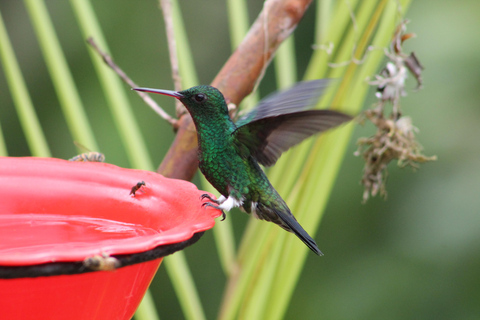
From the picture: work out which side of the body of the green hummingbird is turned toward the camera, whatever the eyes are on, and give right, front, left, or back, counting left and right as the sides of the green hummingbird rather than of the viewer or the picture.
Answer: left

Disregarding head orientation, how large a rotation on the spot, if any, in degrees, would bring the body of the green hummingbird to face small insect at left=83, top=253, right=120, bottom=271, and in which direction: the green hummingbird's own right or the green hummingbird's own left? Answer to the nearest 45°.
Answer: approximately 90° to the green hummingbird's own left
